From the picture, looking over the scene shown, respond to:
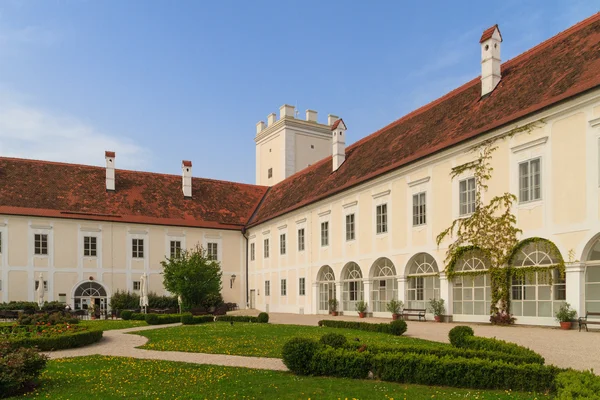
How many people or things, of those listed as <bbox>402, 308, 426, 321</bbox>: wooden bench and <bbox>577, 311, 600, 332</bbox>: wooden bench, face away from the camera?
0

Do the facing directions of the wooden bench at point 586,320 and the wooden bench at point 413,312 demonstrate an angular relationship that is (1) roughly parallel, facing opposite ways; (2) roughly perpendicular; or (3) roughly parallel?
roughly parallel

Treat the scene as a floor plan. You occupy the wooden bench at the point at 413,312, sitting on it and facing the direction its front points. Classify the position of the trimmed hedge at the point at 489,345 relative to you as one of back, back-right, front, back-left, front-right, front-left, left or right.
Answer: front-left
